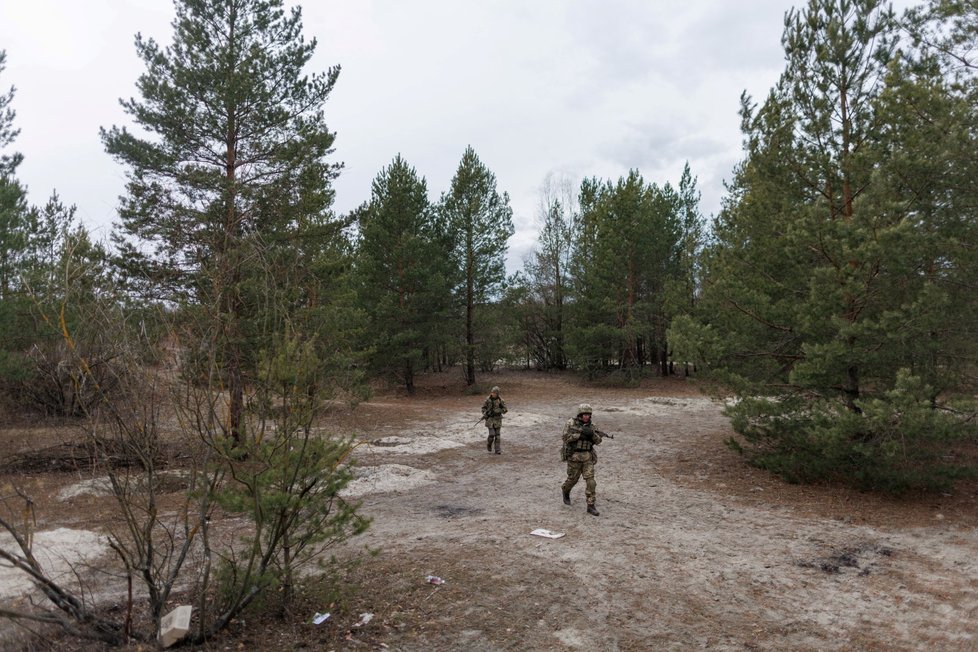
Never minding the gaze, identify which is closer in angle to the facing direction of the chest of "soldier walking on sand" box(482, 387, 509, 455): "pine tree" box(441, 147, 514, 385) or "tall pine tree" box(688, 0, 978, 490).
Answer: the tall pine tree

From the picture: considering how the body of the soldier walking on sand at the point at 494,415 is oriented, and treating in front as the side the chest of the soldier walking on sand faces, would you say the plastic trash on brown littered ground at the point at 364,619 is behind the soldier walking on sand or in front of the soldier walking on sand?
in front

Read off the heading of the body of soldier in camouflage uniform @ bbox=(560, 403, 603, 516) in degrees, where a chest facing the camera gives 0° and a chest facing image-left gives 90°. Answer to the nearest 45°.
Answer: approximately 315°

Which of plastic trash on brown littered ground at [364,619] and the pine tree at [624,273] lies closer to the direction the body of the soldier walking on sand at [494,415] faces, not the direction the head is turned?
the plastic trash on brown littered ground

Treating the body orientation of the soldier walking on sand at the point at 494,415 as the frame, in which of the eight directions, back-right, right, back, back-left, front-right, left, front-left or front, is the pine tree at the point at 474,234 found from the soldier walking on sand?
back

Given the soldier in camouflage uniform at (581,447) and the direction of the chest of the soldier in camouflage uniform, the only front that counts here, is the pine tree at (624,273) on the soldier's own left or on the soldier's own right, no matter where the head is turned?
on the soldier's own left

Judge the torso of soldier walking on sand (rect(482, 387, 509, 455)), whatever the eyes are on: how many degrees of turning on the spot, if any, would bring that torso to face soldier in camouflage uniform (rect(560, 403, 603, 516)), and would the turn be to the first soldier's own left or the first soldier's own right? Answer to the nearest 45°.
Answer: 0° — they already face them

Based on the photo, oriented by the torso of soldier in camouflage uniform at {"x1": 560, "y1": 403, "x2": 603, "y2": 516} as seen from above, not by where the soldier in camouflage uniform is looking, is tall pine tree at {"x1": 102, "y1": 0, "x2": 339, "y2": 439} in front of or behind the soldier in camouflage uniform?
behind

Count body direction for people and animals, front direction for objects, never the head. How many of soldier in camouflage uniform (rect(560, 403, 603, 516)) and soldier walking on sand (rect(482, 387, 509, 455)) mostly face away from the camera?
0

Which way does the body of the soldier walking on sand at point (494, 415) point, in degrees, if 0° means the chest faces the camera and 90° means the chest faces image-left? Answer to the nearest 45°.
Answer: approximately 0°

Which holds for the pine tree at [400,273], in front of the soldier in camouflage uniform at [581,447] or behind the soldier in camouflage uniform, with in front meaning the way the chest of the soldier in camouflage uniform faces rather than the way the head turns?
behind

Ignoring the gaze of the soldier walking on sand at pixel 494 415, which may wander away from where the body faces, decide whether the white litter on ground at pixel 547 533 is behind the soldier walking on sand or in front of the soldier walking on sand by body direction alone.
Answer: in front
